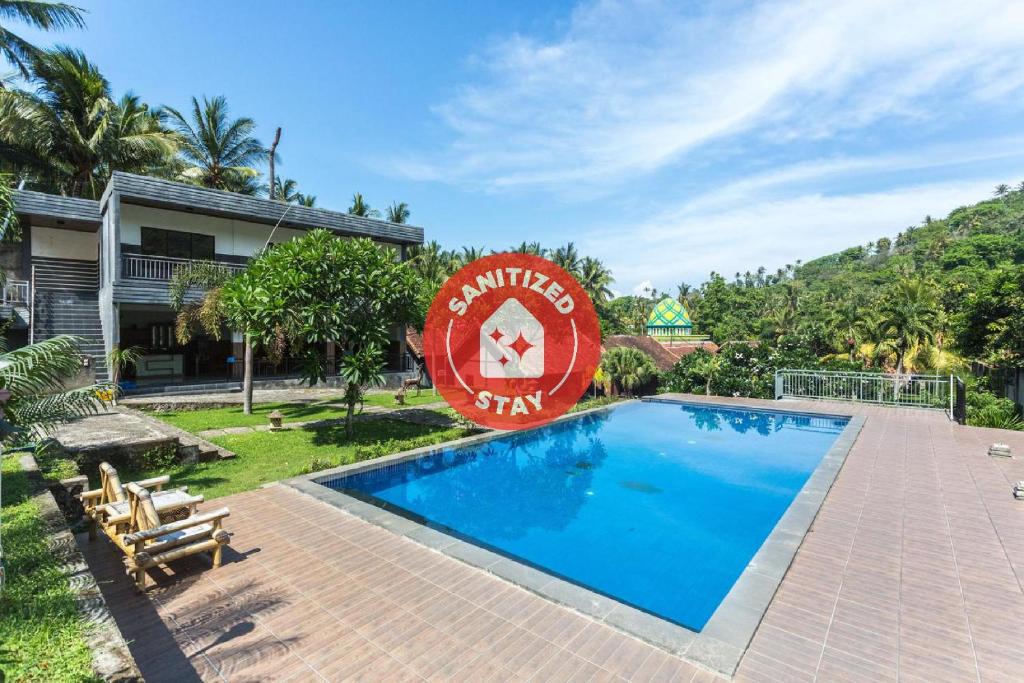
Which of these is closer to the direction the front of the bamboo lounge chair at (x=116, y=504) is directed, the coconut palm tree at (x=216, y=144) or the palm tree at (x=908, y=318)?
the palm tree

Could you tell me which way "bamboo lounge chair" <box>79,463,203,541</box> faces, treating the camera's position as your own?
facing to the right of the viewer

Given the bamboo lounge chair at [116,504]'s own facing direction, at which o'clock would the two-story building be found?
The two-story building is roughly at 9 o'clock from the bamboo lounge chair.

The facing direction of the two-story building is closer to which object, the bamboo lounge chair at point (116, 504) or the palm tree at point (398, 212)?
the bamboo lounge chair

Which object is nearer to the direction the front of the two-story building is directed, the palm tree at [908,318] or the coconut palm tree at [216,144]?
the palm tree

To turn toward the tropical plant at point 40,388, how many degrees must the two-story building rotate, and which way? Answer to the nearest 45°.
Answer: approximately 45° to its right

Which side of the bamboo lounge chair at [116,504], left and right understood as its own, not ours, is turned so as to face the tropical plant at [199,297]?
left

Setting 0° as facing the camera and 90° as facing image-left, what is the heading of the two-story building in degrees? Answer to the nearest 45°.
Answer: approximately 315°

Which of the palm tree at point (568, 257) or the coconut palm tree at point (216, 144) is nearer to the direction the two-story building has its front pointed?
the palm tree

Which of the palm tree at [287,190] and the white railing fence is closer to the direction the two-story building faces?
the white railing fence
